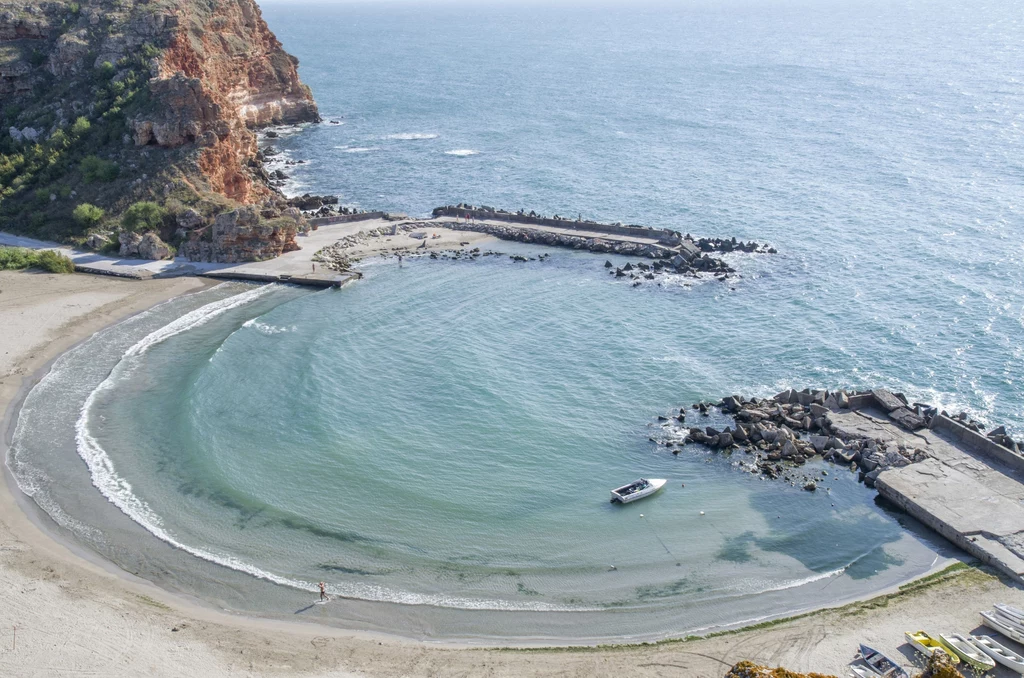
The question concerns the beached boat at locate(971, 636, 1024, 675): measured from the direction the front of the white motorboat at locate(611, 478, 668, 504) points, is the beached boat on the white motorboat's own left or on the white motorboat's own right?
on the white motorboat's own right

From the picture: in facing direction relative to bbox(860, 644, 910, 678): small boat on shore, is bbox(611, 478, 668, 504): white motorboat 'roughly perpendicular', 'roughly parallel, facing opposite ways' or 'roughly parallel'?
roughly perpendicular

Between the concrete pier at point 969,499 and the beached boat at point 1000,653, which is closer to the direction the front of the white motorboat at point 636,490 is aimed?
the concrete pier

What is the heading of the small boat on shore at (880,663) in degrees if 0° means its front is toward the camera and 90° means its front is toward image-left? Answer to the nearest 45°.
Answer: approximately 135°

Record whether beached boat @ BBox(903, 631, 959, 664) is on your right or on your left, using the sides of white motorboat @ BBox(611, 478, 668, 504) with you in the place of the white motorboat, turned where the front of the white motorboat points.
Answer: on your right

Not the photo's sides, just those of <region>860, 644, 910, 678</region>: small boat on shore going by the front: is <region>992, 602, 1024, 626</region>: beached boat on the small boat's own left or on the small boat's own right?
on the small boat's own right

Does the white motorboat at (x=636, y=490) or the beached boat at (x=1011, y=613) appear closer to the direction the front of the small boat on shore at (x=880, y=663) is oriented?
the white motorboat

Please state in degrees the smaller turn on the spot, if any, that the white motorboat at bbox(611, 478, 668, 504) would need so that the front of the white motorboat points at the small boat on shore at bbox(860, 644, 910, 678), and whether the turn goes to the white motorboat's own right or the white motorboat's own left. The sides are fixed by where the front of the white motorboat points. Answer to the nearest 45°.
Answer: approximately 90° to the white motorboat's own right

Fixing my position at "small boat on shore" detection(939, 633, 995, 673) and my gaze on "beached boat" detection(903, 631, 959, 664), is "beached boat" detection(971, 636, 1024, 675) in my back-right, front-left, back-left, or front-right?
back-right

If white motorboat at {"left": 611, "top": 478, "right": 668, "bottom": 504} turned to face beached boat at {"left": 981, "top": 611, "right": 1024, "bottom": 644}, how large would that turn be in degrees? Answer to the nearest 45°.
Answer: approximately 90° to its right

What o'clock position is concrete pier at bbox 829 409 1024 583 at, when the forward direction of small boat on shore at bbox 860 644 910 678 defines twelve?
The concrete pier is roughly at 2 o'clock from the small boat on shore.

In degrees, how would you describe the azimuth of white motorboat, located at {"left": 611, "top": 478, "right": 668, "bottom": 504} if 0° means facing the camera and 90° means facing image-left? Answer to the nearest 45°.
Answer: approximately 225°
